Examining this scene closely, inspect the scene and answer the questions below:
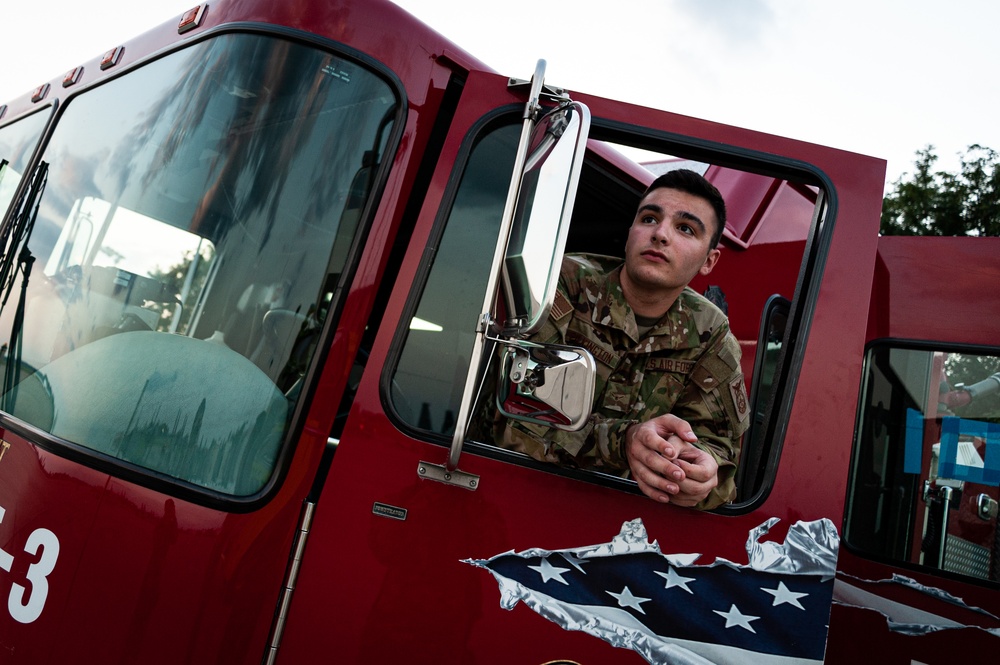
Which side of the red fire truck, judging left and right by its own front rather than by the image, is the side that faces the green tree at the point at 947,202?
back

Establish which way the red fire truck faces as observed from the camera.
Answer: facing the viewer and to the left of the viewer
